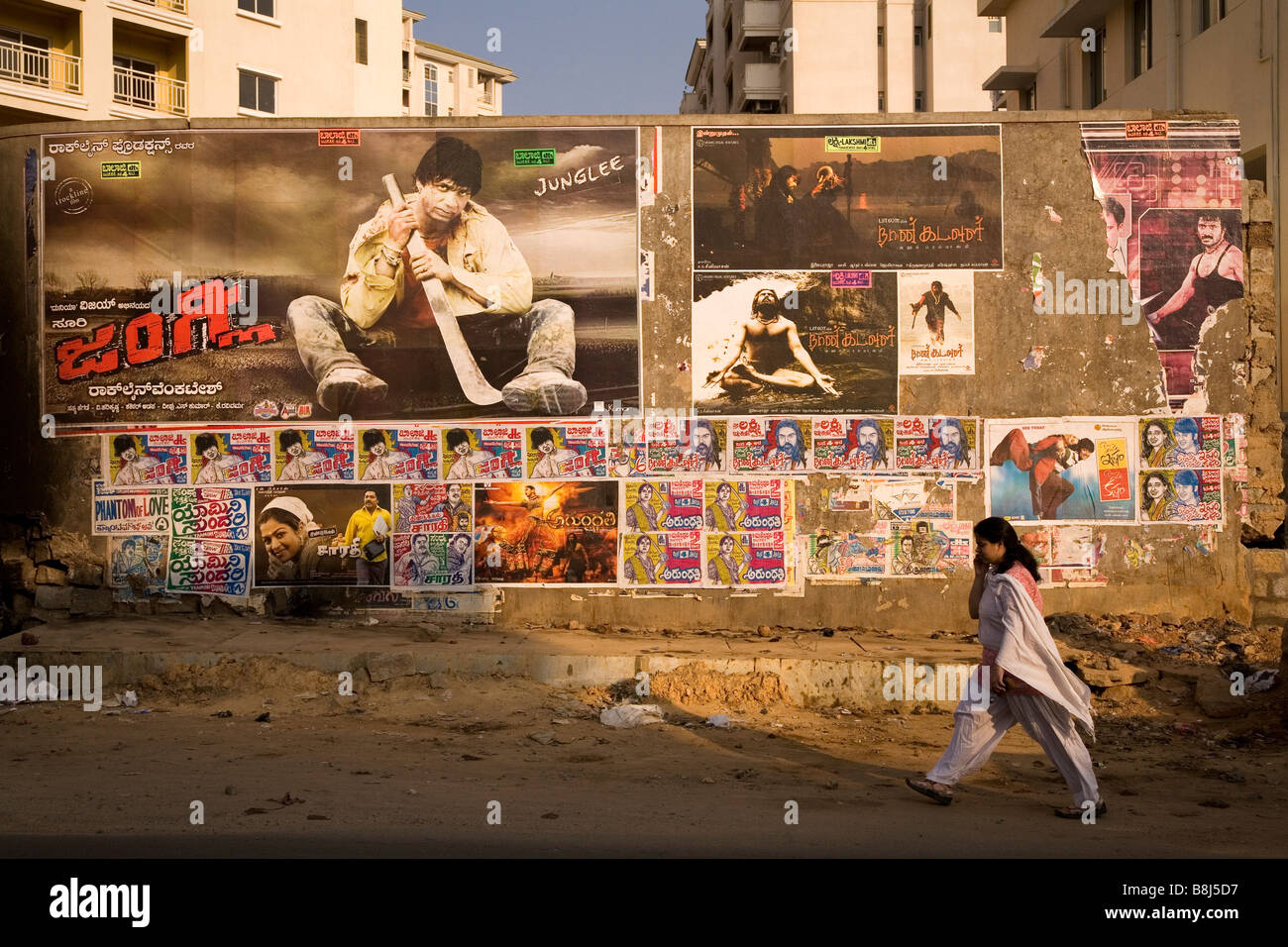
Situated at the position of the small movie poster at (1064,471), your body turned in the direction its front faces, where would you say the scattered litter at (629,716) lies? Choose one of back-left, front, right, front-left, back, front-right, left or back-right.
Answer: front-right

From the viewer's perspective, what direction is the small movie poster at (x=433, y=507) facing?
toward the camera

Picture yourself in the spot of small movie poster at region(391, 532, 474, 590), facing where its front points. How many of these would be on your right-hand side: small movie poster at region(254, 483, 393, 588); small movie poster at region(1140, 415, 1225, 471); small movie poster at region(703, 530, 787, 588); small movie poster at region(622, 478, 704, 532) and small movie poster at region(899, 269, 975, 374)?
1

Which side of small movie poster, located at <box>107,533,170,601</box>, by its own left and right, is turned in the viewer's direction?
front

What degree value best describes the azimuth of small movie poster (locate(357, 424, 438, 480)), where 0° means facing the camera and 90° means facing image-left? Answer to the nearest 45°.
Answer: approximately 0°

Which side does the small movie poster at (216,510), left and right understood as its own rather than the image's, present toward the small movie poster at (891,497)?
left

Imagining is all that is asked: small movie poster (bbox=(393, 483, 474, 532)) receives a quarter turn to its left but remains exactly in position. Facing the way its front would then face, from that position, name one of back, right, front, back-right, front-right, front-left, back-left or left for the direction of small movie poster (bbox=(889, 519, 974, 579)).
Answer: front

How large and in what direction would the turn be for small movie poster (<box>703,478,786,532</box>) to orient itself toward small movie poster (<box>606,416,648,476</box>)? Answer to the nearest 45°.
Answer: approximately 90° to its right

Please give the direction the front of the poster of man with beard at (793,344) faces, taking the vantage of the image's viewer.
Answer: facing the viewer

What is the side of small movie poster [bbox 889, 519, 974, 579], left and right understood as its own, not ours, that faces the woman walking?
front

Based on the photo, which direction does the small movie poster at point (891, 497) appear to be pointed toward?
toward the camera
